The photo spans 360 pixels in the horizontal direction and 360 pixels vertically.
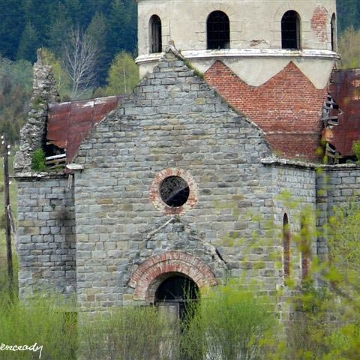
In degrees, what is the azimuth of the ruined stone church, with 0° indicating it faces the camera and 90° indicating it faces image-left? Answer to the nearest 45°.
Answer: approximately 0°
